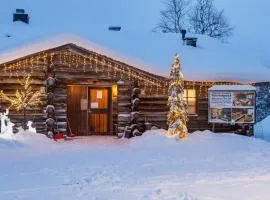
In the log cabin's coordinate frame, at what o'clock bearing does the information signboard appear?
The information signboard is roughly at 9 o'clock from the log cabin.

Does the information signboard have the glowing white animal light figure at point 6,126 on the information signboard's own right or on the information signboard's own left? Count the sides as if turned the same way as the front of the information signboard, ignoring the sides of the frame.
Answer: on the information signboard's own right

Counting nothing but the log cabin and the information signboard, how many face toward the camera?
2

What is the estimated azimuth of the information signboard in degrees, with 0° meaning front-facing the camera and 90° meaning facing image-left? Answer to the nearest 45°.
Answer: approximately 0°

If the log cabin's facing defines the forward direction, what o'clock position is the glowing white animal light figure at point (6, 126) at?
The glowing white animal light figure is roughly at 2 o'clock from the log cabin.

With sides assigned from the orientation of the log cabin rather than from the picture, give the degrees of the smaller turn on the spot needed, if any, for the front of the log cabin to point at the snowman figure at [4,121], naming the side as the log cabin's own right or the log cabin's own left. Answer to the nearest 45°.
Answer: approximately 45° to the log cabin's own right

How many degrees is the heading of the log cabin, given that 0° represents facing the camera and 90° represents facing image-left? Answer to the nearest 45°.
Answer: approximately 0°
